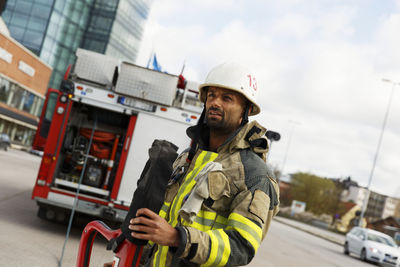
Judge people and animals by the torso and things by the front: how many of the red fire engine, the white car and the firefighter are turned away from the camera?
1

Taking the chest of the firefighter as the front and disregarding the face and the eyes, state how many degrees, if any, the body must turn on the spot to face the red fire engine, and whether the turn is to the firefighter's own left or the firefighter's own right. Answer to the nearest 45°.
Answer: approximately 135° to the firefighter's own right

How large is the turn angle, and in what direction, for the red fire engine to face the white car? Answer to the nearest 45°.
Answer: approximately 45° to its right

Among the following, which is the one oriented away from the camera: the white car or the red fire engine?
the red fire engine

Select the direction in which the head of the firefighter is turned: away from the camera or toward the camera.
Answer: toward the camera

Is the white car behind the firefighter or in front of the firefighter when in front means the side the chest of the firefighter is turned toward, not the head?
behind

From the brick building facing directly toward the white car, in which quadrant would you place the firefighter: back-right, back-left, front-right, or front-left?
front-right

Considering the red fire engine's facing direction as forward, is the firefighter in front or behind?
behind

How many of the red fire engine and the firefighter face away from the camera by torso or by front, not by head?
1

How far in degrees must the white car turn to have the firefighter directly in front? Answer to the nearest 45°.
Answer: approximately 45° to its right

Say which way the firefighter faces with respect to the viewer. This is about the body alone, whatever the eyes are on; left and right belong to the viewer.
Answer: facing the viewer and to the left of the viewer

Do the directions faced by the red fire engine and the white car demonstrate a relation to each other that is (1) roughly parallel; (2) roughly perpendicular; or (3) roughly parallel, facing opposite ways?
roughly parallel, facing opposite ways

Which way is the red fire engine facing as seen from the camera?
away from the camera
